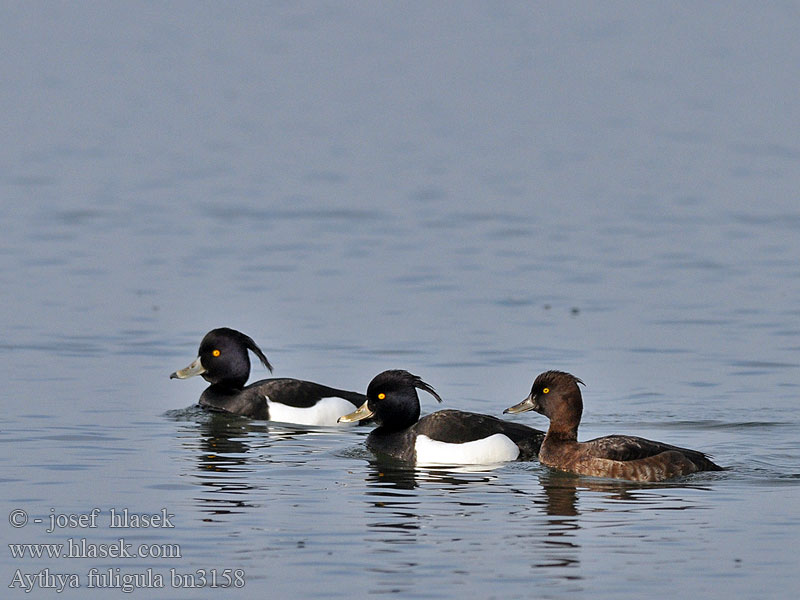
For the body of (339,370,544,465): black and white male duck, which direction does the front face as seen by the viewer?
to the viewer's left

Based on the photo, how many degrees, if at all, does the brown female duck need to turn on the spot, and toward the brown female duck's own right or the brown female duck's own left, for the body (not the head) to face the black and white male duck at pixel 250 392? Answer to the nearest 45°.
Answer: approximately 45° to the brown female duck's own right

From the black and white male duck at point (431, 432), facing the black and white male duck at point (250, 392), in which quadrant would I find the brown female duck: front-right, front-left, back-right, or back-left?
back-right

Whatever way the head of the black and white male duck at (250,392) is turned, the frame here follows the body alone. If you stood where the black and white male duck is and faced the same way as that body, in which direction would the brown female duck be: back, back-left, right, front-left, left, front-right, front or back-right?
back-left

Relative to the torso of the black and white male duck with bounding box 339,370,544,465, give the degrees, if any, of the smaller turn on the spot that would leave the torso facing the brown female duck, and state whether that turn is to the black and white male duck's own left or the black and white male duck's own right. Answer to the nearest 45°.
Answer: approximately 135° to the black and white male duck's own left

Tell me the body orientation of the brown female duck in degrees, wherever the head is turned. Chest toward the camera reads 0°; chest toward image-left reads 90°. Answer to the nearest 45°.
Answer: approximately 90°

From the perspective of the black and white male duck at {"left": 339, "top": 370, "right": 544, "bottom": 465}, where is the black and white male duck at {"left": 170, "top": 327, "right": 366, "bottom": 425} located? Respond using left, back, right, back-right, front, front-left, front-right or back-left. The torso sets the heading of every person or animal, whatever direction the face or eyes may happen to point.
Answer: front-right

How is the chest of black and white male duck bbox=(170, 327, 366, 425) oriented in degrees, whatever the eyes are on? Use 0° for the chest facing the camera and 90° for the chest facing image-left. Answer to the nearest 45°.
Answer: approximately 90°

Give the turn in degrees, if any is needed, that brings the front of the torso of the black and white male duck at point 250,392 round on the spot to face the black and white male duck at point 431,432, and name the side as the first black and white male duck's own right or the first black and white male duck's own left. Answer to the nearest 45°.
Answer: approximately 135° to the first black and white male duck's own left
